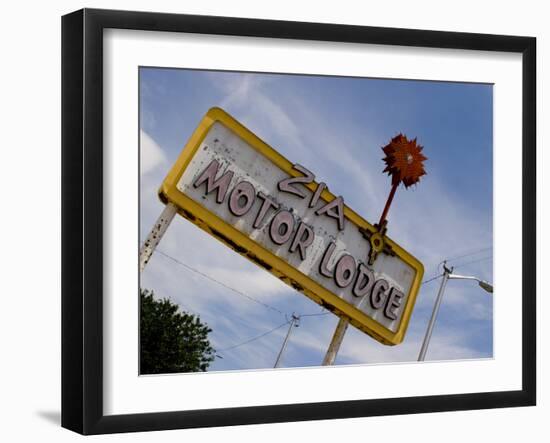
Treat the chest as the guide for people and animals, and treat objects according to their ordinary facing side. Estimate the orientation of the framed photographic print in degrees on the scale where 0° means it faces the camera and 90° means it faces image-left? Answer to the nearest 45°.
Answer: approximately 315°
